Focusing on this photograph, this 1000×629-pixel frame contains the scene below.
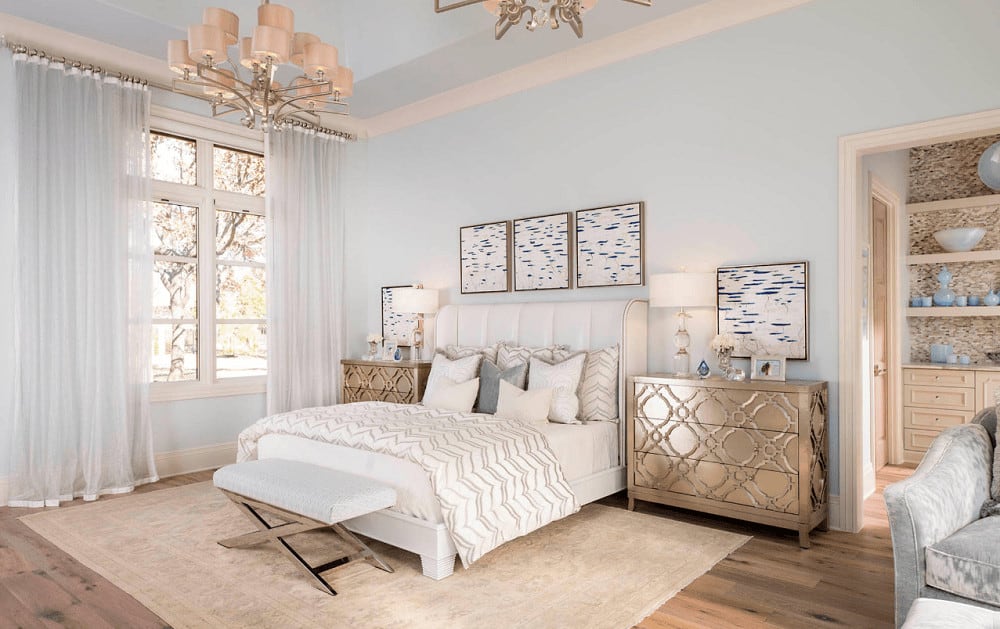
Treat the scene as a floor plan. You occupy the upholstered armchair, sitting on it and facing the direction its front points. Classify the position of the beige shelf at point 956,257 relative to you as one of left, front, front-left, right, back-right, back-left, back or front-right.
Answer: back-right

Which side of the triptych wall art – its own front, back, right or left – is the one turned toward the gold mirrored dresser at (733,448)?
left

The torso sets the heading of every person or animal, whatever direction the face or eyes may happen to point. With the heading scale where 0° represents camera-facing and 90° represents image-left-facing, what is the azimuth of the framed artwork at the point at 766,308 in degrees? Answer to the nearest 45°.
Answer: approximately 45°

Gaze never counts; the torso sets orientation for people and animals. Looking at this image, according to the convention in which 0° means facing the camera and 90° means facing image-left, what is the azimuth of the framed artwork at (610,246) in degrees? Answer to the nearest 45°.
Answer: approximately 45°

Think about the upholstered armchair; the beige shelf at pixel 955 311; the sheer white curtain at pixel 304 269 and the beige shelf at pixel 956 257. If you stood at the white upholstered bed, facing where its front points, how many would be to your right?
1

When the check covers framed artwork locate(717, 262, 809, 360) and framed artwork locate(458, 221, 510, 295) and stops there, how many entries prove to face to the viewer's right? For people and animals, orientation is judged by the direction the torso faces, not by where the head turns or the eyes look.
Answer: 0
